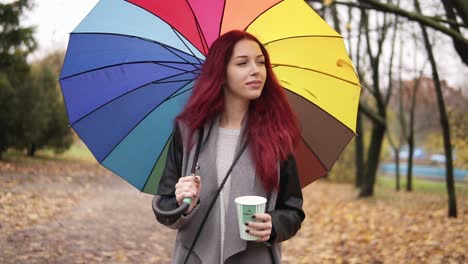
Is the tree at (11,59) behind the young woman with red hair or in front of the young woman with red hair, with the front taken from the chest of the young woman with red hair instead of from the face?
behind

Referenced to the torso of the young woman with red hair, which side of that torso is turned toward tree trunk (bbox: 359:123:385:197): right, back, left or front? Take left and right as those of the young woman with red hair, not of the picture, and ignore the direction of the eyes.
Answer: back

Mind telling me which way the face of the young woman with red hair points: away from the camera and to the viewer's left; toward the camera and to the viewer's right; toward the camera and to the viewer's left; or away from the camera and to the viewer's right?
toward the camera and to the viewer's right

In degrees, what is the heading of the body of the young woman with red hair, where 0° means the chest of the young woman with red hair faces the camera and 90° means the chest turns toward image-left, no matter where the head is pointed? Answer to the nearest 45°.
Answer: approximately 0°

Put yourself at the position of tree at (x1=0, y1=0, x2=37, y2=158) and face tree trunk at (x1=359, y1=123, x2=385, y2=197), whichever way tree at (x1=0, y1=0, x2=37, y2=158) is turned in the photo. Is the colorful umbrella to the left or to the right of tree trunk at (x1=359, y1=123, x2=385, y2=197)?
right

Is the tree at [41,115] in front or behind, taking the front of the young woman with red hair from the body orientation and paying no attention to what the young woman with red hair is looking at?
behind
